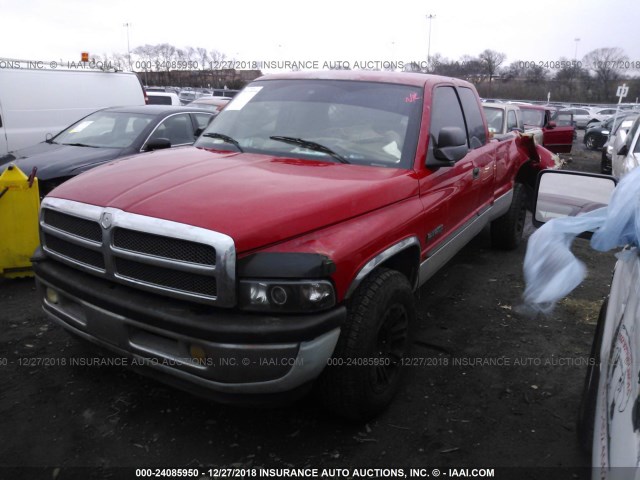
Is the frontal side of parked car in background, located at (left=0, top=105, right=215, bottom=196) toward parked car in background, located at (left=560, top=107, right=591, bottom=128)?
no

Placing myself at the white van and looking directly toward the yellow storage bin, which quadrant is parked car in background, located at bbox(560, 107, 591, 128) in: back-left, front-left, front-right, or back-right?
back-left

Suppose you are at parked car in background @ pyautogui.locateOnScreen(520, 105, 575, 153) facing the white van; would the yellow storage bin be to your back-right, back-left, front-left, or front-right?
front-left

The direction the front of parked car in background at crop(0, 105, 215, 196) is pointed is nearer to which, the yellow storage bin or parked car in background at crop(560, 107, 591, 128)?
the yellow storage bin

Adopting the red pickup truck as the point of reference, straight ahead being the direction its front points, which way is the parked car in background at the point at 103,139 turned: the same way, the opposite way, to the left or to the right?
the same way

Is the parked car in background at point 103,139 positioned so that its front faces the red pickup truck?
no

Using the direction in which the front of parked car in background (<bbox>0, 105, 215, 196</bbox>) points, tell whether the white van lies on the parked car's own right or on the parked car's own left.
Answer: on the parked car's own right

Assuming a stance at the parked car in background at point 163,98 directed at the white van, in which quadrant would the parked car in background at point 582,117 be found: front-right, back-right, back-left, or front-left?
back-left

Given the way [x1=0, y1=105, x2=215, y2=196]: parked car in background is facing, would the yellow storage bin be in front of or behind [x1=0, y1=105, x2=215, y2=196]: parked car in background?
in front

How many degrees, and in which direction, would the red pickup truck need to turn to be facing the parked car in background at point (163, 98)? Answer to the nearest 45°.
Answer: approximately 135° to its right

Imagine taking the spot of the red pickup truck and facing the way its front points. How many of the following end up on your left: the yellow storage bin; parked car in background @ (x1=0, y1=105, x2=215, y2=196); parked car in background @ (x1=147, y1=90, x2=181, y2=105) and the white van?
0

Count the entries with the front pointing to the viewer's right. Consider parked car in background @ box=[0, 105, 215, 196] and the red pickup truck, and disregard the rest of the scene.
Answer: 0

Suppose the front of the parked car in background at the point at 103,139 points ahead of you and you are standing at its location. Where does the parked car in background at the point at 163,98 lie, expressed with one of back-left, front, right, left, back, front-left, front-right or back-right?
back-right

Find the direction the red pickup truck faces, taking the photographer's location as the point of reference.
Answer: facing the viewer and to the left of the viewer

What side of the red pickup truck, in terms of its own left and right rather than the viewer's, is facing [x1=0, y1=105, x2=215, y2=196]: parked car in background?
right
